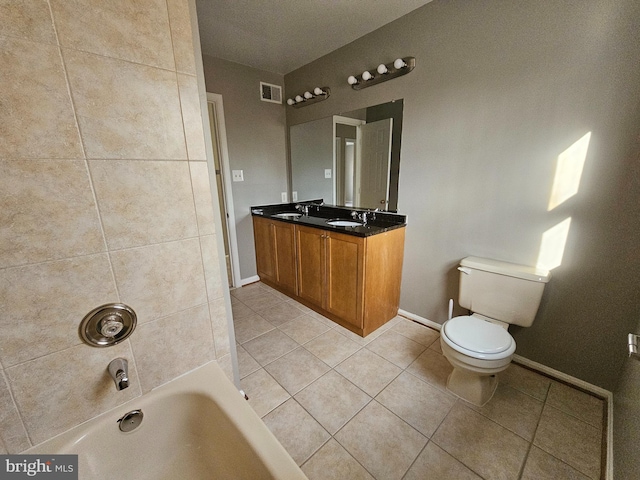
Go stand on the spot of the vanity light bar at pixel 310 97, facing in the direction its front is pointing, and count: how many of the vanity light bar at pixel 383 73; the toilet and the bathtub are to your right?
0

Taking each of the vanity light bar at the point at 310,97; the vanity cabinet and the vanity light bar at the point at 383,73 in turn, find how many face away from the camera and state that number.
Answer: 0

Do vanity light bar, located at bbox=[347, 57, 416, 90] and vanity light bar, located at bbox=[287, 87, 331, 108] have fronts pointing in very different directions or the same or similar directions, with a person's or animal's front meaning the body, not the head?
same or similar directions

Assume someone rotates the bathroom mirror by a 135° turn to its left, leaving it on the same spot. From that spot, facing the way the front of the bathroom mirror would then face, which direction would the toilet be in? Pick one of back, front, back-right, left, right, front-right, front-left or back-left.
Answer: front-right

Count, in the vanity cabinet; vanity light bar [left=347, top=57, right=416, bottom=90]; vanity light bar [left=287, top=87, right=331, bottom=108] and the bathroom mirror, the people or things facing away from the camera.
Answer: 0

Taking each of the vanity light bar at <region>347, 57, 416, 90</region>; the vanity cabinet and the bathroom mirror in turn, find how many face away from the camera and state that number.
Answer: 0

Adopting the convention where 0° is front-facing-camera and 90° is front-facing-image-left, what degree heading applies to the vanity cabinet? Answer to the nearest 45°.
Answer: approximately 45°

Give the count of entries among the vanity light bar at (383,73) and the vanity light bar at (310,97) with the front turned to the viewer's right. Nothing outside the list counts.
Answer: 0

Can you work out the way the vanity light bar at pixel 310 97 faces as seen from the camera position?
facing the viewer and to the left of the viewer

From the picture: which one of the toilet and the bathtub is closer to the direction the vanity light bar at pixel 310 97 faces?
the bathtub

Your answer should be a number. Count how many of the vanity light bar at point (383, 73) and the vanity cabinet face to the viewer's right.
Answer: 0

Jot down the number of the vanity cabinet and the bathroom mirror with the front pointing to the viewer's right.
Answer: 0

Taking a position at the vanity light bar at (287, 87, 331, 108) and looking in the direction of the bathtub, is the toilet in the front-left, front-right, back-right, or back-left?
front-left

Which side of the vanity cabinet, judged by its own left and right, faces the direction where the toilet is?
left

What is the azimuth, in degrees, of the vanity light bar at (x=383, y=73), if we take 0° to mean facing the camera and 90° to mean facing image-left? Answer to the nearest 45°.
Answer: approximately 45°
